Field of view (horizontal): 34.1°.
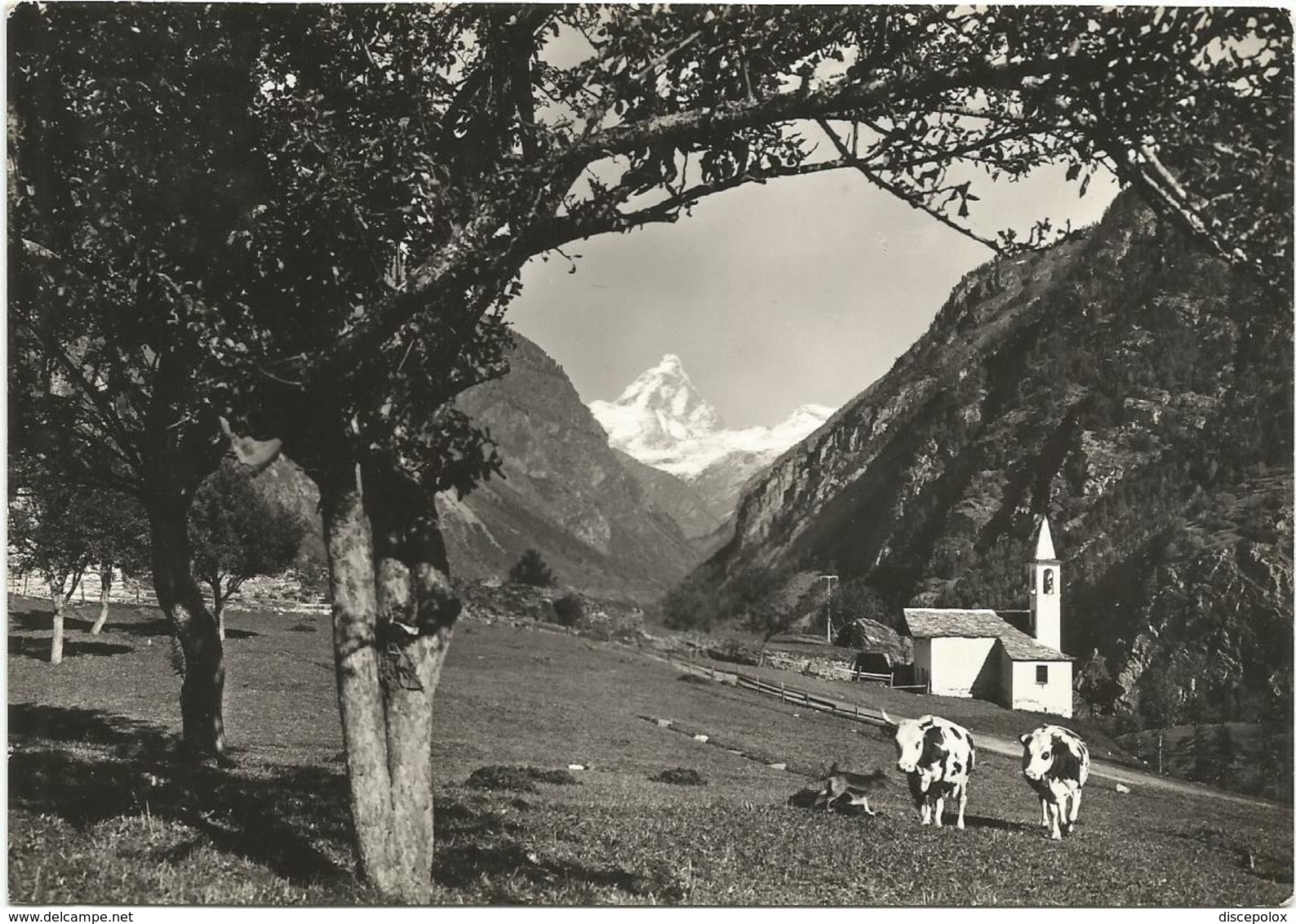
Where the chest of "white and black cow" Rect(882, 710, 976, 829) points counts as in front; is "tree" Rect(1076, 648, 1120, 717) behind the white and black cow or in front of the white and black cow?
behind

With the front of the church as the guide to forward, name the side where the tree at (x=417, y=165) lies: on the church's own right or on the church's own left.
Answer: on the church's own left

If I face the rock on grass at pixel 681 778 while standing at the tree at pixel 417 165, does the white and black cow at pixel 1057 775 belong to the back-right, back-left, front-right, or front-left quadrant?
front-right

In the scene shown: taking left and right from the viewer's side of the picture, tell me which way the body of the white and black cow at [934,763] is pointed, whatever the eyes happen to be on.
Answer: facing the viewer and to the left of the viewer

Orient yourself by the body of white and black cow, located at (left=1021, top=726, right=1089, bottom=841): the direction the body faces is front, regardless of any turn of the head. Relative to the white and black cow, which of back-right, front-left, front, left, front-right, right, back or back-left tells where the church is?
back-right

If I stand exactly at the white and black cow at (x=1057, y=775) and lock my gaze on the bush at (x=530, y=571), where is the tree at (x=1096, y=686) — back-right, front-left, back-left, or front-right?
front-right

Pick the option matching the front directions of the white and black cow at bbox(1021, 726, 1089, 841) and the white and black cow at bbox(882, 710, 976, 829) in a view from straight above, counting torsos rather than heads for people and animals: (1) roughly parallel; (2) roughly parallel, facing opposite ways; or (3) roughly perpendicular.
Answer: roughly parallel

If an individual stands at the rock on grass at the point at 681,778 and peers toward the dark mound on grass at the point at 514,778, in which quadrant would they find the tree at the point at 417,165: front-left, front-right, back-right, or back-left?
front-left

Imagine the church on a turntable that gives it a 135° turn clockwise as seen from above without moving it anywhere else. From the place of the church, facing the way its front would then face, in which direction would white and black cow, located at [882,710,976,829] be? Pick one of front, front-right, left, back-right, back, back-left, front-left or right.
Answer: back-right
